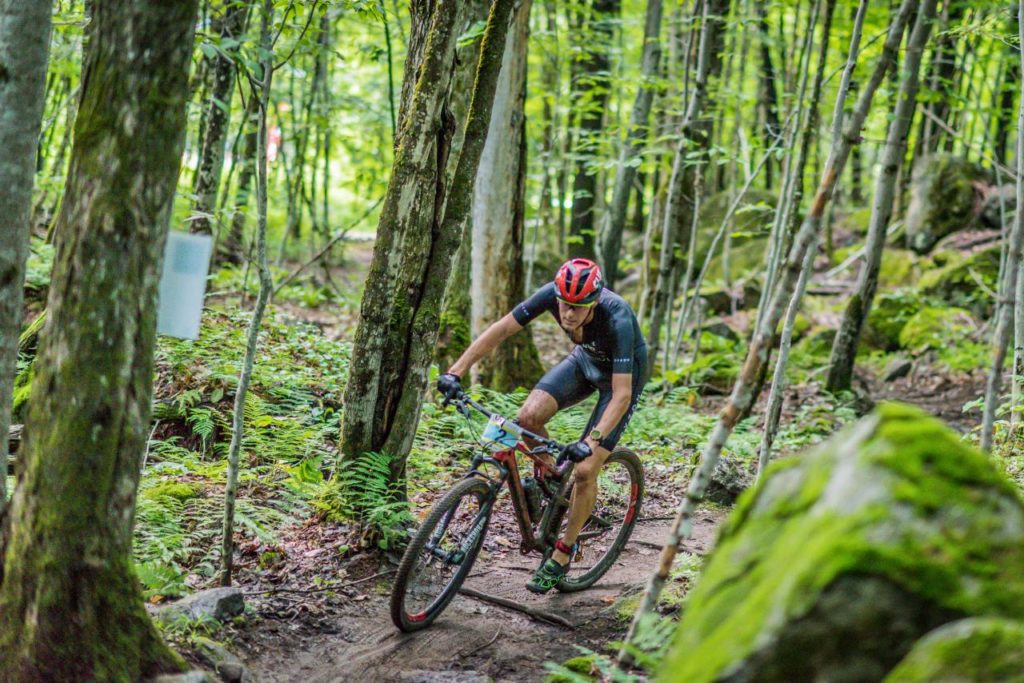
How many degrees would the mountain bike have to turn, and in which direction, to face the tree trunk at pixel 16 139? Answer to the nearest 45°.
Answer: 0° — it already faces it

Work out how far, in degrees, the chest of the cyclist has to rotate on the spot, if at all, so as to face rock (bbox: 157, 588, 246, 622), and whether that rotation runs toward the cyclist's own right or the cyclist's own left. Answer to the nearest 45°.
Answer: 0° — they already face it

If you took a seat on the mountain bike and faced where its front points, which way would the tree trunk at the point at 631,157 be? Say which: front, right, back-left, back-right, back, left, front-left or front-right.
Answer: back-right

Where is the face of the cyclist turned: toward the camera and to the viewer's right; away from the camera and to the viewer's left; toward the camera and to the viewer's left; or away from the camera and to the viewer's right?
toward the camera and to the viewer's left

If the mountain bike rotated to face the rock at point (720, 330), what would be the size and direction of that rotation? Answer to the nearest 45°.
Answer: approximately 135° to its right

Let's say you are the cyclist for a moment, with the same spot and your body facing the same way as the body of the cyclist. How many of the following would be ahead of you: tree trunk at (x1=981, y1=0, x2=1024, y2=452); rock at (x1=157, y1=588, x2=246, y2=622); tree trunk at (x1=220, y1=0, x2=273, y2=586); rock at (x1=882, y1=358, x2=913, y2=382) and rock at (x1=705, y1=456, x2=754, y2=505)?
2

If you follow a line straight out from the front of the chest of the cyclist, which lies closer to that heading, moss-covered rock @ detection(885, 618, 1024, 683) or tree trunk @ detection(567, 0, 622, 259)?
the moss-covered rock

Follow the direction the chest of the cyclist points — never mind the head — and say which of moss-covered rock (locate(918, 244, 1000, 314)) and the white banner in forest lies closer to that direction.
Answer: the white banner in forest

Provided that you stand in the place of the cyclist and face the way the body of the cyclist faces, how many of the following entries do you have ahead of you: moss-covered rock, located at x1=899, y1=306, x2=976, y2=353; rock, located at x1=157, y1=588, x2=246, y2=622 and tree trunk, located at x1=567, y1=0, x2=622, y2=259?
1

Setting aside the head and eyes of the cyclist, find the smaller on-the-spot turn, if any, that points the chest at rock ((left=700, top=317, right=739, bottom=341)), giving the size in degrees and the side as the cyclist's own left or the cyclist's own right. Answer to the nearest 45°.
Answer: approximately 135° to the cyclist's own right

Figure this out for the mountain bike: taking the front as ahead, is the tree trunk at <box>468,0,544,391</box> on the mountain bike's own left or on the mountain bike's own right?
on the mountain bike's own right

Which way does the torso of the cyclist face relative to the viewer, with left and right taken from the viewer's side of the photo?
facing the viewer and to the left of the viewer
